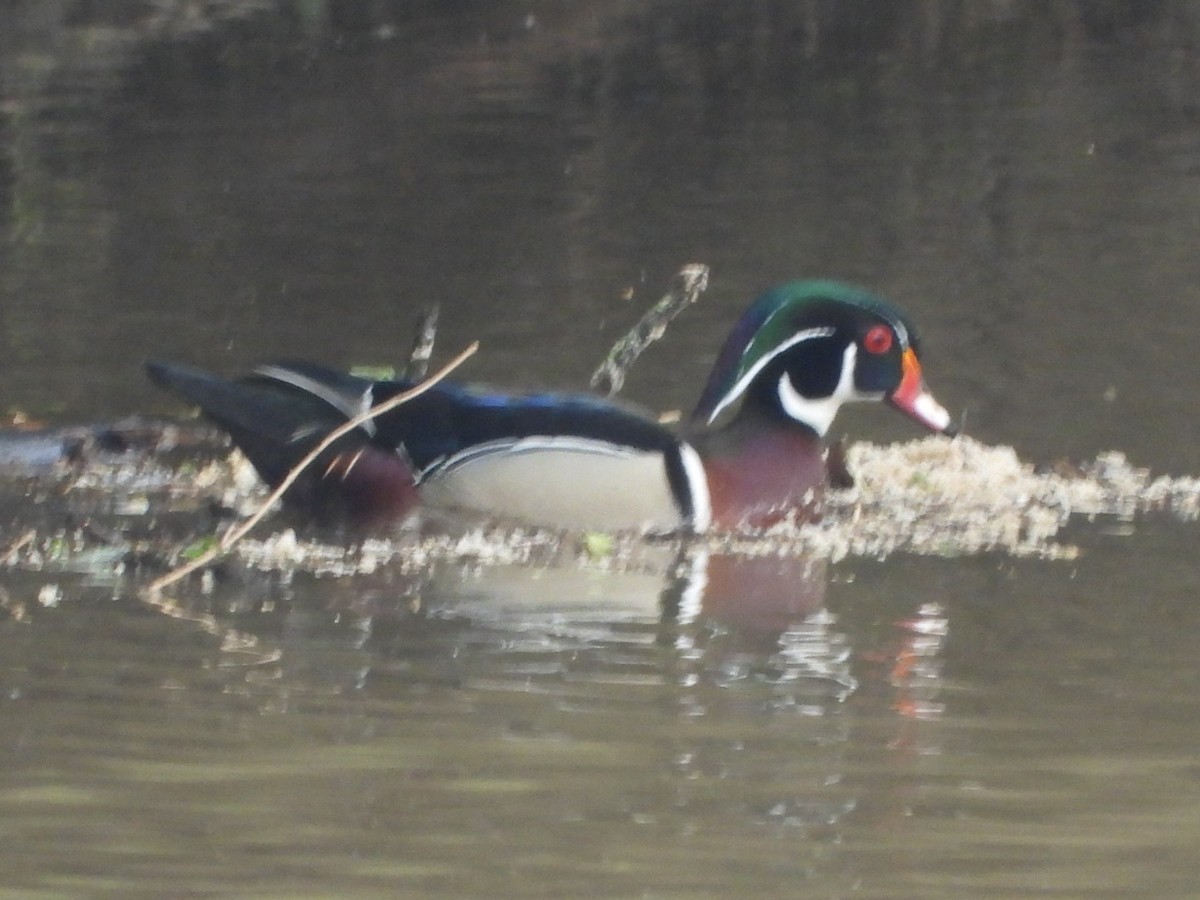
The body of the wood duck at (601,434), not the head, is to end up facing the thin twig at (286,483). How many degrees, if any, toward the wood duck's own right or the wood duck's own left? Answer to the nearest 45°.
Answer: approximately 180°

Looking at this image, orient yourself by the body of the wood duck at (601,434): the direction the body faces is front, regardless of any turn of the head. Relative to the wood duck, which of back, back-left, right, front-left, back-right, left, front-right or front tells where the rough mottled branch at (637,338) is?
left

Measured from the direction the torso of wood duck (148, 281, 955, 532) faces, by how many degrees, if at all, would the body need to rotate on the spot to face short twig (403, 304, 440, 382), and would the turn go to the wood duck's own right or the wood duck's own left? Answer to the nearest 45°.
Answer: approximately 135° to the wood duck's own left

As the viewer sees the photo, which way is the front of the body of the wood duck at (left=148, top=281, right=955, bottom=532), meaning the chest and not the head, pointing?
to the viewer's right
